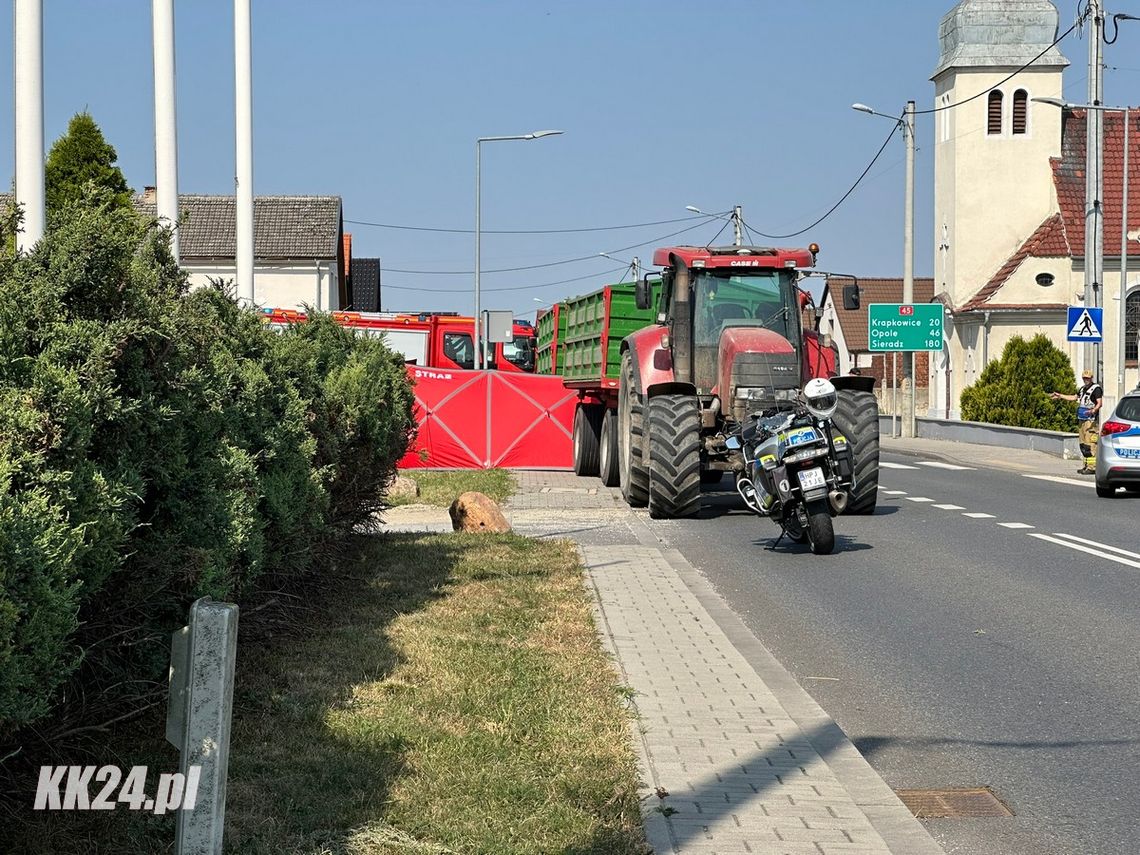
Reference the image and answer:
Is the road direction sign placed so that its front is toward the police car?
yes

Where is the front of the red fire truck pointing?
to the viewer's right

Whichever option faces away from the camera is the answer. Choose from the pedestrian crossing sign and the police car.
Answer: the police car

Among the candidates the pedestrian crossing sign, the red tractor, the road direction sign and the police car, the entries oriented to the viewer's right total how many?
0

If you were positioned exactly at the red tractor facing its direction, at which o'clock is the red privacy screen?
The red privacy screen is roughly at 5 o'clock from the red tractor.

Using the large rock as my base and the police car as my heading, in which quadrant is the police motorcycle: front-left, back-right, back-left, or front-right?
front-right

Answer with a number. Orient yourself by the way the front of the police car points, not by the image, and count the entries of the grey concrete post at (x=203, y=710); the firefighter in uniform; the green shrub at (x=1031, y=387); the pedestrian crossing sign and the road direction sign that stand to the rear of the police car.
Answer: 1

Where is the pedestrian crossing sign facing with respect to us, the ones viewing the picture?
facing the viewer

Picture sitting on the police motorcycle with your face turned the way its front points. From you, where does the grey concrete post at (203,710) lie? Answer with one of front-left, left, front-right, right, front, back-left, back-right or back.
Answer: back-left

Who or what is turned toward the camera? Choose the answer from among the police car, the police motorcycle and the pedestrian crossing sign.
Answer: the pedestrian crossing sign

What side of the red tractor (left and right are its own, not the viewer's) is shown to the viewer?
front

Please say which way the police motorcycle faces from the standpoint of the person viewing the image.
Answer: facing away from the viewer and to the left of the viewer

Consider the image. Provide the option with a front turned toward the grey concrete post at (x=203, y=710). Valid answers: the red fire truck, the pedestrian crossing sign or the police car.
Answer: the pedestrian crossing sign

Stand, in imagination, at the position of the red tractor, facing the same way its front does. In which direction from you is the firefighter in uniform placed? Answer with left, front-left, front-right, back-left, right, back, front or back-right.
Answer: back-left
